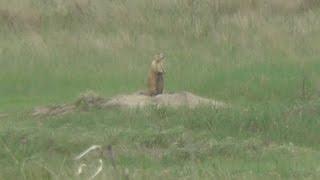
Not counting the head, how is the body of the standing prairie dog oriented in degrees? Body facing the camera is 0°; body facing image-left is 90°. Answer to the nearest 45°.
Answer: approximately 270°
